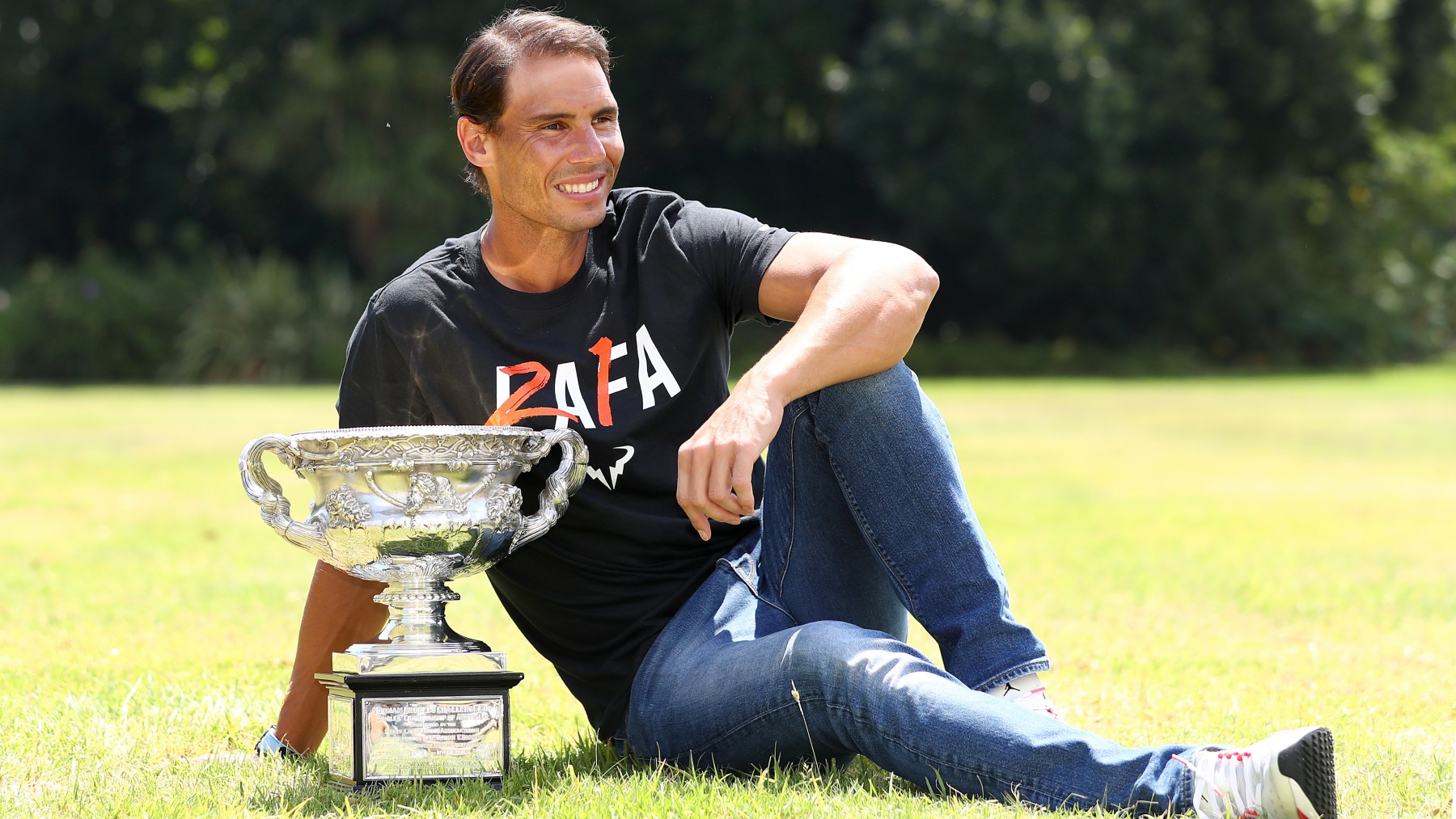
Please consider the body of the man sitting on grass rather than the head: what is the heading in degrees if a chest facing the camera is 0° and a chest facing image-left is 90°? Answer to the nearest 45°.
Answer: approximately 315°

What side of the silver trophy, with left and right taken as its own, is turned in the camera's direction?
front
